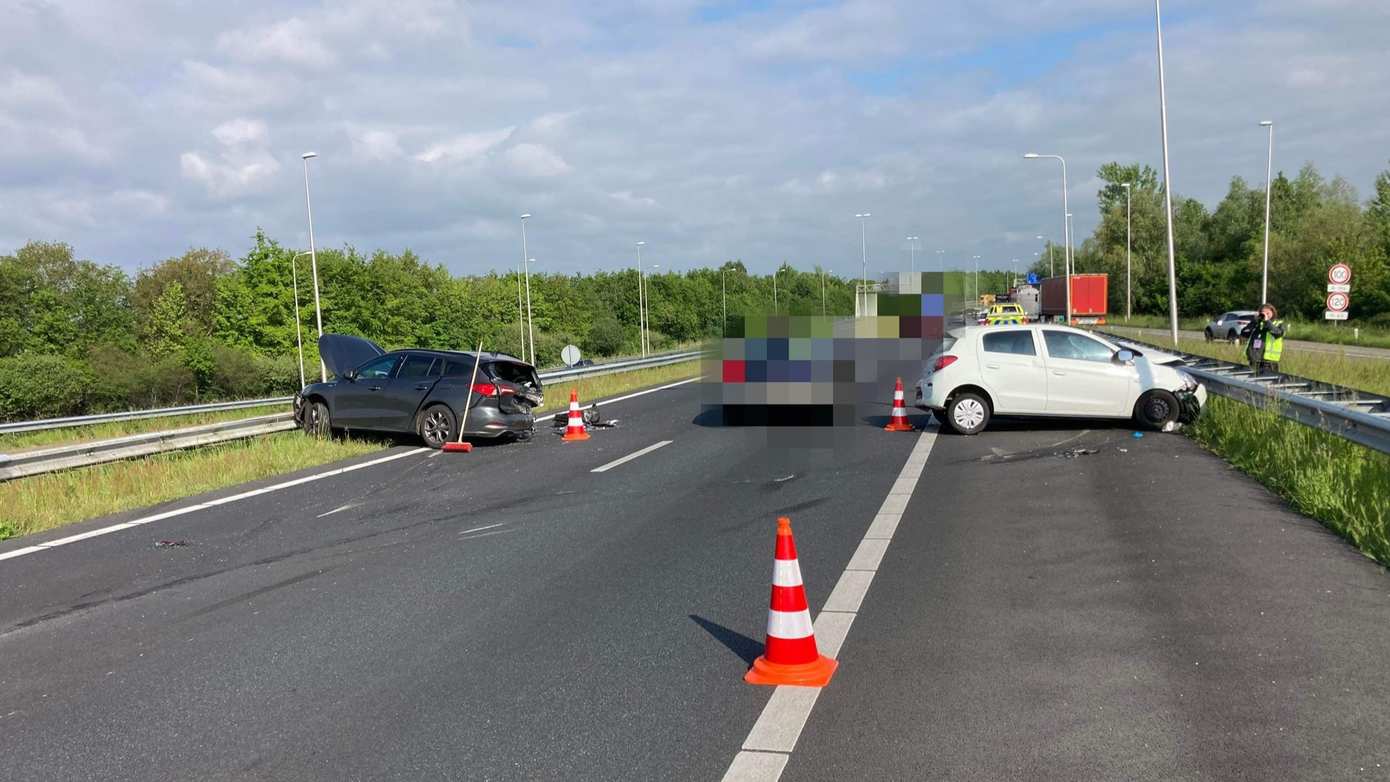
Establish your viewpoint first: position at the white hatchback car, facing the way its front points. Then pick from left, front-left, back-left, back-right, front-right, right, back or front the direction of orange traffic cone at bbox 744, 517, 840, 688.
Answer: right

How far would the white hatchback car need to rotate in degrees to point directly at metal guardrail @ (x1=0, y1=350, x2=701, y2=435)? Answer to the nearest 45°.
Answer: approximately 135° to its left

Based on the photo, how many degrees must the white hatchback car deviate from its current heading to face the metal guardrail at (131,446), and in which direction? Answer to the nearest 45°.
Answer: approximately 180°

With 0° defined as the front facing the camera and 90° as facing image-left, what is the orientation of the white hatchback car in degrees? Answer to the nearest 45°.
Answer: approximately 270°

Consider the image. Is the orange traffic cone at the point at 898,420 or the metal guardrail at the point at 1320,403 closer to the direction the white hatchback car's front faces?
the metal guardrail

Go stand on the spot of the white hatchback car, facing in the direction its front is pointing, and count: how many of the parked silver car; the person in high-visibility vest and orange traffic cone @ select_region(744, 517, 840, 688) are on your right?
1

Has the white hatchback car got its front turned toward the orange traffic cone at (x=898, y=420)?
no

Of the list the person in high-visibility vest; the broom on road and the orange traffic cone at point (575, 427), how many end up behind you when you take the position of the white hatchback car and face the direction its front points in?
2

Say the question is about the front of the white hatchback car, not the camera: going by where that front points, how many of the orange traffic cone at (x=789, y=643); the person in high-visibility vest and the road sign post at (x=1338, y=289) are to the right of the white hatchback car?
1

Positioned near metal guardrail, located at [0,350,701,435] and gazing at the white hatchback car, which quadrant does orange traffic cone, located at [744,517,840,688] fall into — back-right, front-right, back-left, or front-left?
front-right

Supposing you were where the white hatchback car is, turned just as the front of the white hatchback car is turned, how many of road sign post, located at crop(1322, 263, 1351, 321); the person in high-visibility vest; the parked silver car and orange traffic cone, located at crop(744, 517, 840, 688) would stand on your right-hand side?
1

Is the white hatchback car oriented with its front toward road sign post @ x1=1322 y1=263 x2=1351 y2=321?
no

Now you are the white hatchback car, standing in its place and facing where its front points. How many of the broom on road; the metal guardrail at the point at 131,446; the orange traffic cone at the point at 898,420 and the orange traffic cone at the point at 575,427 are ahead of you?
0

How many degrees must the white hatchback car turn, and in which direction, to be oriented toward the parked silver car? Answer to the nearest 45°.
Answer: approximately 90° to its left

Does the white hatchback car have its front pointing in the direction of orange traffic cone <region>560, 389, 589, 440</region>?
no

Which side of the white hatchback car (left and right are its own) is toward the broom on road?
back

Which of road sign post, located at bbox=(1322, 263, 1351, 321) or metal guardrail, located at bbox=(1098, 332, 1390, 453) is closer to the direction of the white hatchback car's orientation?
the metal guardrail

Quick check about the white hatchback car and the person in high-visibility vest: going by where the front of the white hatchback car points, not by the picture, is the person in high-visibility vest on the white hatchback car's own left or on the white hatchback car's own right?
on the white hatchback car's own left

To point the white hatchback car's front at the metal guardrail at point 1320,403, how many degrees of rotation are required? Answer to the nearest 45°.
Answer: approximately 45° to its right
